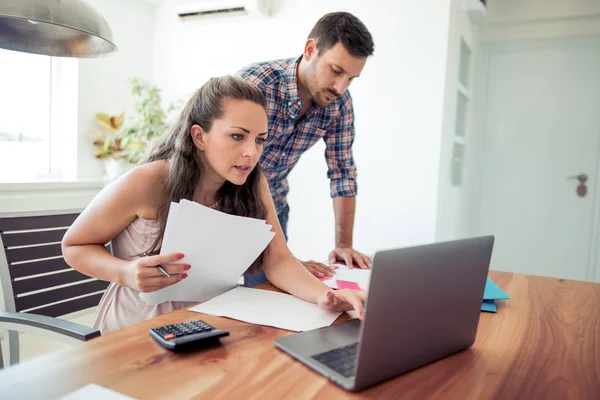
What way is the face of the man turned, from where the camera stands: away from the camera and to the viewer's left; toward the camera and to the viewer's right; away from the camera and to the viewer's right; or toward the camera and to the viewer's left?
toward the camera and to the viewer's right

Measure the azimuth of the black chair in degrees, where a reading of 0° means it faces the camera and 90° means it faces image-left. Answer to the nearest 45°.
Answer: approximately 315°

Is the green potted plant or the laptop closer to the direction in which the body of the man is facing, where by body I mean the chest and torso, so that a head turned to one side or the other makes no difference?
the laptop

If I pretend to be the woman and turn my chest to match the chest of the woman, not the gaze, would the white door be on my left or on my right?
on my left

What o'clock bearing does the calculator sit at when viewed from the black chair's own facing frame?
The calculator is roughly at 1 o'clock from the black chair.

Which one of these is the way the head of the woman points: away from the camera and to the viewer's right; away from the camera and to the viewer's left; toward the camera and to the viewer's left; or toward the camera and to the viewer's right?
toward the camera and to the viewer's right

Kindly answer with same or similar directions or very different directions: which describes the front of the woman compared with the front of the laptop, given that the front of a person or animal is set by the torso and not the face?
very different directions

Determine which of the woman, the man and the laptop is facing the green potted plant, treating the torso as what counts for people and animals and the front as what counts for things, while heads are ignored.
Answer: the laptop

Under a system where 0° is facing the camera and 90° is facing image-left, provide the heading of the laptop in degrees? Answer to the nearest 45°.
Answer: approximately 135°

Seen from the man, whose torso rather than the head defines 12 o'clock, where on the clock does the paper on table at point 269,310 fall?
The paper on table is roughly at 2 o'clock from the man.
